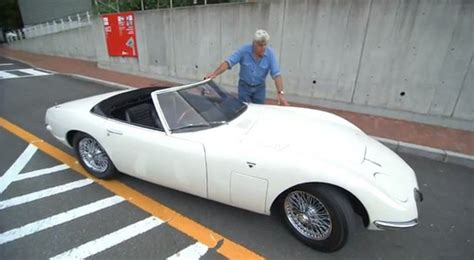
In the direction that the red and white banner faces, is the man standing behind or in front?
in front

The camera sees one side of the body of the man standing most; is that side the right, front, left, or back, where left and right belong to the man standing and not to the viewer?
front

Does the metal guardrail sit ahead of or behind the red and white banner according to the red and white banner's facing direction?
behind

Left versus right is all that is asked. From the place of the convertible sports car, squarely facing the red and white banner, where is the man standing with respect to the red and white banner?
right

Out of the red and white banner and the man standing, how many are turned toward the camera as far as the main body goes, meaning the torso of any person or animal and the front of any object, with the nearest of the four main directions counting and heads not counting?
2

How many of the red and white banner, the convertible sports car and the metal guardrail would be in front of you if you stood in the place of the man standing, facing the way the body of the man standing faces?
1

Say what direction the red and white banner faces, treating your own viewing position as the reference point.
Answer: facing the viewer

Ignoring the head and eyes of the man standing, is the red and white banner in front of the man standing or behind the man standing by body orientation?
behind

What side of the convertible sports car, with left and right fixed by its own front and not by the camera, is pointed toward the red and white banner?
back

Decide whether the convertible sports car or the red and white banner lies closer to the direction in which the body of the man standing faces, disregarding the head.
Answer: the convertible sports car

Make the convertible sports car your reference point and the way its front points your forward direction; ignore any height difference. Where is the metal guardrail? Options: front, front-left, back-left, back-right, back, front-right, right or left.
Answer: back

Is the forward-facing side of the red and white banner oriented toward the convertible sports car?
yes

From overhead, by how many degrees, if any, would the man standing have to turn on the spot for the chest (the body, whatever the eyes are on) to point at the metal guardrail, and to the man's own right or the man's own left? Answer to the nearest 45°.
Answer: approximately 135° to the man's own right

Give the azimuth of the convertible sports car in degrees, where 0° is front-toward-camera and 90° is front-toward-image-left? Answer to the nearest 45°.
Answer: approximately 315°

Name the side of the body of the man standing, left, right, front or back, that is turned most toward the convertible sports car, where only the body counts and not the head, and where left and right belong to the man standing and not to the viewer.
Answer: front
